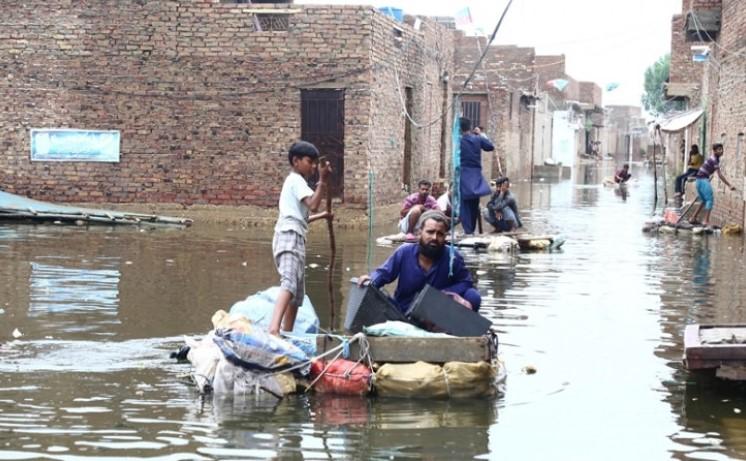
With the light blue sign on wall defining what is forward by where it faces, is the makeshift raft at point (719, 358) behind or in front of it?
in front

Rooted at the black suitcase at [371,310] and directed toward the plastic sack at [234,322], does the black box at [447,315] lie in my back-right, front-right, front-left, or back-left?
back-left

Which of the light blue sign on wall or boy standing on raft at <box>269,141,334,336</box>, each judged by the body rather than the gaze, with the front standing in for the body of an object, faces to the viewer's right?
the boy standing on raft

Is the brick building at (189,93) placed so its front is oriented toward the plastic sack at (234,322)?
yes

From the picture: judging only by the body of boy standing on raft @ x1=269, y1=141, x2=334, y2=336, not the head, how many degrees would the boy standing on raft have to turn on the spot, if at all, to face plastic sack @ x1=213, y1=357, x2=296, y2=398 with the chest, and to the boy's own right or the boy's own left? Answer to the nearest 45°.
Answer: approximately 90° to the boy's own right

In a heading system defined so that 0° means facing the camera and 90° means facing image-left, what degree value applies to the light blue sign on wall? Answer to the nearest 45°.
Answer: approximately 0°

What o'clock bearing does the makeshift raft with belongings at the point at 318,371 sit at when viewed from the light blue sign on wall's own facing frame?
The makeshift raft with belongings is roughly at 12 o'clock from the light blue sign on wall.

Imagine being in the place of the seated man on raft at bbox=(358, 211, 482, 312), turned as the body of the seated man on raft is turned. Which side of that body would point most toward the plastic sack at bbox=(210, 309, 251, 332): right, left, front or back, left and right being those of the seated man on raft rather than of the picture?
right

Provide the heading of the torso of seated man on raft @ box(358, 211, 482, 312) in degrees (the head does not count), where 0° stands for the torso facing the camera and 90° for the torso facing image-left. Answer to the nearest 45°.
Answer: approximately 0°

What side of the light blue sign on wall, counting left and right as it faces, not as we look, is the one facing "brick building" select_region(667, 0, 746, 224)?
left

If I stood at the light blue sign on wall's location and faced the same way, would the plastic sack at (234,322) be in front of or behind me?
in front

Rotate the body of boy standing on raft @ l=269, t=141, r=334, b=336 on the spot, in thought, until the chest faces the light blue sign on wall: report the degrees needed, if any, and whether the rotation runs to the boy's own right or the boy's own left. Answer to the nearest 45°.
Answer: approximately 90° to the boy's own left

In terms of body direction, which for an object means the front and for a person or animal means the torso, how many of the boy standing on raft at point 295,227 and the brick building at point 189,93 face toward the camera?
1
